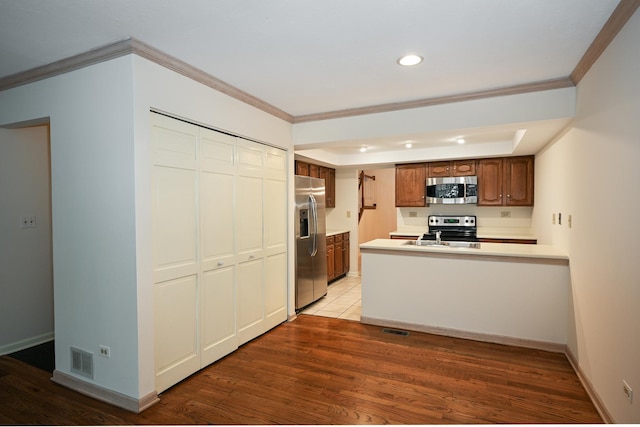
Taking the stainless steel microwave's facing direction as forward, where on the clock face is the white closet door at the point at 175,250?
The white closet door is roughly at 1 o'clock from the stainless steel microwave.

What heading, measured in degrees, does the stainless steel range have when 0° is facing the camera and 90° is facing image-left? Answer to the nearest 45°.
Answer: approximately 0°

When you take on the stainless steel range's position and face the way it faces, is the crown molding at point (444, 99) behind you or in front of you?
in front

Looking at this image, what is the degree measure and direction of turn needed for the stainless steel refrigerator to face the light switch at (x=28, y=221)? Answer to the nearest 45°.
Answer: approximately 90° to its right

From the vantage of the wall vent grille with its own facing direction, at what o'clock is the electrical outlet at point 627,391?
The electrical outlet is roughly at 9 o'clock from the wall vent grille.

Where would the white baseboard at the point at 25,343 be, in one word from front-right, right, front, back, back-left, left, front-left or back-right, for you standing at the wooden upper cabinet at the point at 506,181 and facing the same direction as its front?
front-right

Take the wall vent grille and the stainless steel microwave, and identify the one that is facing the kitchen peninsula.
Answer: the stainless steel microwave

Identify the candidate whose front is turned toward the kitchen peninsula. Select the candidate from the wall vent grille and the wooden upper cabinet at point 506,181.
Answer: the wooden upper cabinet

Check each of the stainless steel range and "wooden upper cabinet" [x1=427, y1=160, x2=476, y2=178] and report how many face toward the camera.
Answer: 2

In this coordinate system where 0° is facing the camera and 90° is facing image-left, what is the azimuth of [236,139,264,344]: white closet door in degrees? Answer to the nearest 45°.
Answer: approximately 315°

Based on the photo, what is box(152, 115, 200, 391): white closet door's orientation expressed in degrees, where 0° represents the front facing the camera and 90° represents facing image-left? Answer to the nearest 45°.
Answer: approximately 315°

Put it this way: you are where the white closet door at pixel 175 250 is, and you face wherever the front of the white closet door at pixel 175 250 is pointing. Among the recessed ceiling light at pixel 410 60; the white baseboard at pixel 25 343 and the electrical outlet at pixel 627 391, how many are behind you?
1

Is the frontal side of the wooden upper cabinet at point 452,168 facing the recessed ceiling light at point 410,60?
yes
